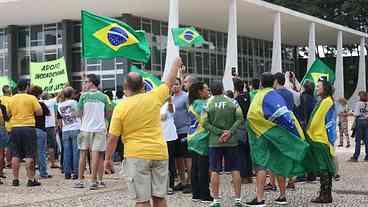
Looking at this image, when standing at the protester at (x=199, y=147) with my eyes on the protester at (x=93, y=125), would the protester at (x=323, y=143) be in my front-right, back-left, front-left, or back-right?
back-right

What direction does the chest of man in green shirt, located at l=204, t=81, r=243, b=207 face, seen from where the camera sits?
away from the camera

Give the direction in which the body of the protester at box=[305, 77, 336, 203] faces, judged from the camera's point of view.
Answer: to the viewer's left

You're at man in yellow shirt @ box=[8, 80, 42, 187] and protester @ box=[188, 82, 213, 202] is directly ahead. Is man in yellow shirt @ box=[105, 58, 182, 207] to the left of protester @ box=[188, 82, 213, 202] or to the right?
right

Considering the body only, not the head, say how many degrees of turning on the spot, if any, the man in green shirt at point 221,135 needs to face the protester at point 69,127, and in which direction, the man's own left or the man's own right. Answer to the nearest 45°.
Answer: approximately 45° to the man's own left

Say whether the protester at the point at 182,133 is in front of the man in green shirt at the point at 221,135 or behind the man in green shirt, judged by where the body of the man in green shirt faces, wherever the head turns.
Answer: in front

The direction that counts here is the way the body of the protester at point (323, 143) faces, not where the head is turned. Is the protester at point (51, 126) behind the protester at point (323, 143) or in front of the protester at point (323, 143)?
in front

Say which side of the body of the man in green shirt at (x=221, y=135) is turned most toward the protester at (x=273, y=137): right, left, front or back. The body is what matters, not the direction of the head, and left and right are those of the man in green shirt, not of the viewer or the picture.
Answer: right

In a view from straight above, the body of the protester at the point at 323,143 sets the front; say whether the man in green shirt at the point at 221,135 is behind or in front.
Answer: in front

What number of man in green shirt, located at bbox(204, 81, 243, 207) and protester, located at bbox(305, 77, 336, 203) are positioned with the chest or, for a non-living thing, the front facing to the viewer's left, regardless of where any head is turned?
1

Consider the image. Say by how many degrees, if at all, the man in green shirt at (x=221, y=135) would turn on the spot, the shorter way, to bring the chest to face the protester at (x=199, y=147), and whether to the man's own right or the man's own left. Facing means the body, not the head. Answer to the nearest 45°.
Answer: approximately 45° to the man's own left

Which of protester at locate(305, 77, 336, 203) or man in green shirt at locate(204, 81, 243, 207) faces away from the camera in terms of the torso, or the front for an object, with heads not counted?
the man in green shirt
